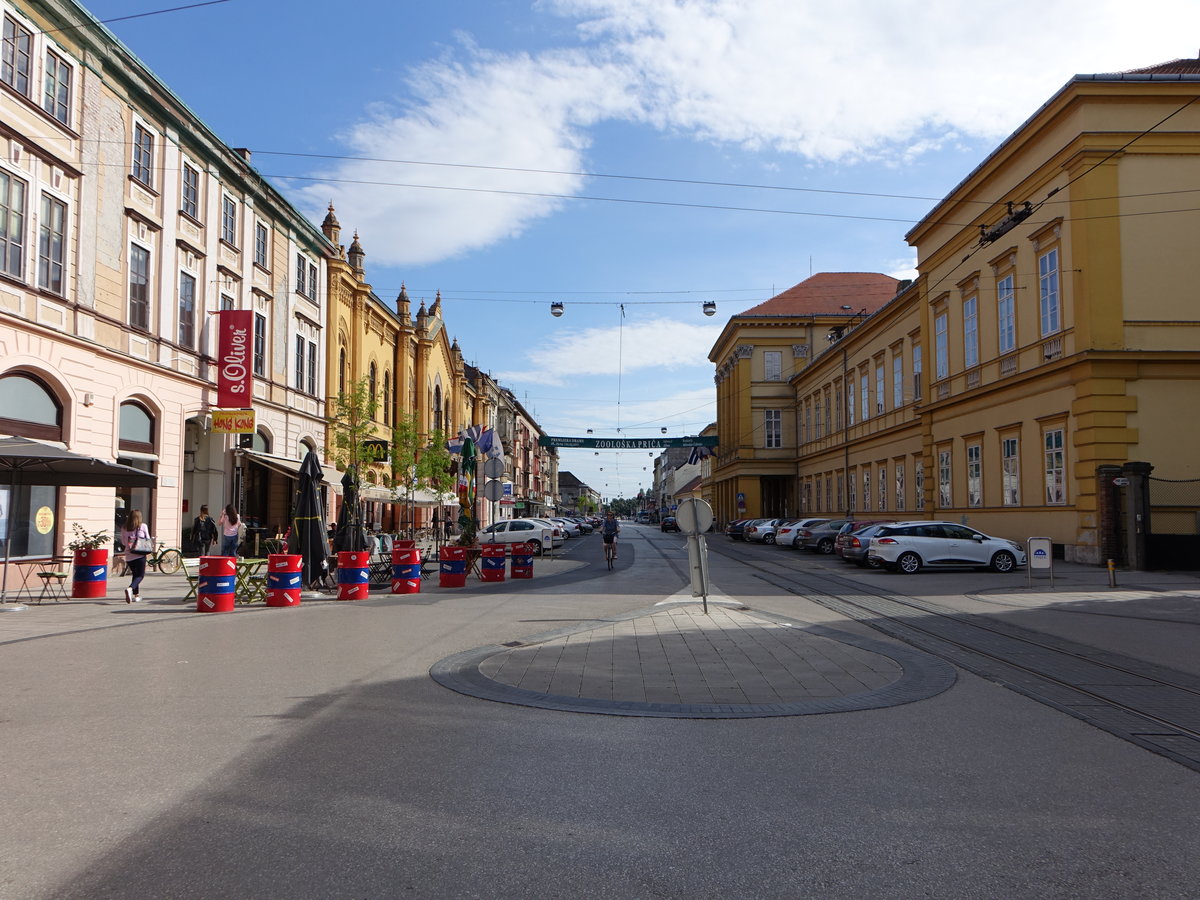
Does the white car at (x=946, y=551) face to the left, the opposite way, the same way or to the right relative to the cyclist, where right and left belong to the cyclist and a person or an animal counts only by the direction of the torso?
to the left

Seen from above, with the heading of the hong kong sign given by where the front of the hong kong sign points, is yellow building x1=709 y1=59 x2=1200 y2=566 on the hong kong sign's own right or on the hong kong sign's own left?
on the hong kong sign's own left

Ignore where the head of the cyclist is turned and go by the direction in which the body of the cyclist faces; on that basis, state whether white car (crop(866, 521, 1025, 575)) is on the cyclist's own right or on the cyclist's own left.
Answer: on the cyclist's own left

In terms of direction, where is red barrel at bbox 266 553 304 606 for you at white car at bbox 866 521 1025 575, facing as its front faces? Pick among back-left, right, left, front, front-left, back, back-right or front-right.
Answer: back-right

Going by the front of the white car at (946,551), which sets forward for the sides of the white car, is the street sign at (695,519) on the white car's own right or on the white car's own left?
on the white car's own right

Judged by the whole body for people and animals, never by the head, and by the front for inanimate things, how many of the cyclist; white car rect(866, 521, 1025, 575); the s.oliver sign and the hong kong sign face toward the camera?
3

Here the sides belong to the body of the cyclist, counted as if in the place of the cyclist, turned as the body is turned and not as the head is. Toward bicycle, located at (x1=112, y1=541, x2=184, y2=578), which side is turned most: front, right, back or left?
right

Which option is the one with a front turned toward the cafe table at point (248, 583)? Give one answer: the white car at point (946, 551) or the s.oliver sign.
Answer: the s.oliver sign

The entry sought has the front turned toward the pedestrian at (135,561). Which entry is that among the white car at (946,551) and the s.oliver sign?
the s.oliver sign

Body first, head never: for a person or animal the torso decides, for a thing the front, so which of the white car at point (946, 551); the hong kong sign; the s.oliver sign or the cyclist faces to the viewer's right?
the white car

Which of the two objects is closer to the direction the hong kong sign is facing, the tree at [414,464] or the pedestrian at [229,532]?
the pedestrian

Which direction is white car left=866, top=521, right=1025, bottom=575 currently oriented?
to the viewer's right

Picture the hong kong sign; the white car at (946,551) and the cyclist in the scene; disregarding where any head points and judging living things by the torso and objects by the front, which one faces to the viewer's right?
the white car

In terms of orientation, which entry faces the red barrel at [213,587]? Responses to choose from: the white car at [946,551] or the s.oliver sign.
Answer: the s.oliver sign

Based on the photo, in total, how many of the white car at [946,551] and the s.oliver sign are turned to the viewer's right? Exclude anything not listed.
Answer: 1

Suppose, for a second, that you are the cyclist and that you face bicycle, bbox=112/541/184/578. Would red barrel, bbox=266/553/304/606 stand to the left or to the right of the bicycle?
left

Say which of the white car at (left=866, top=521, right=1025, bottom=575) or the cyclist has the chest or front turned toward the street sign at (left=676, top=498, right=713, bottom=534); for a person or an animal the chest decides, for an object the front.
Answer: the cyclist
